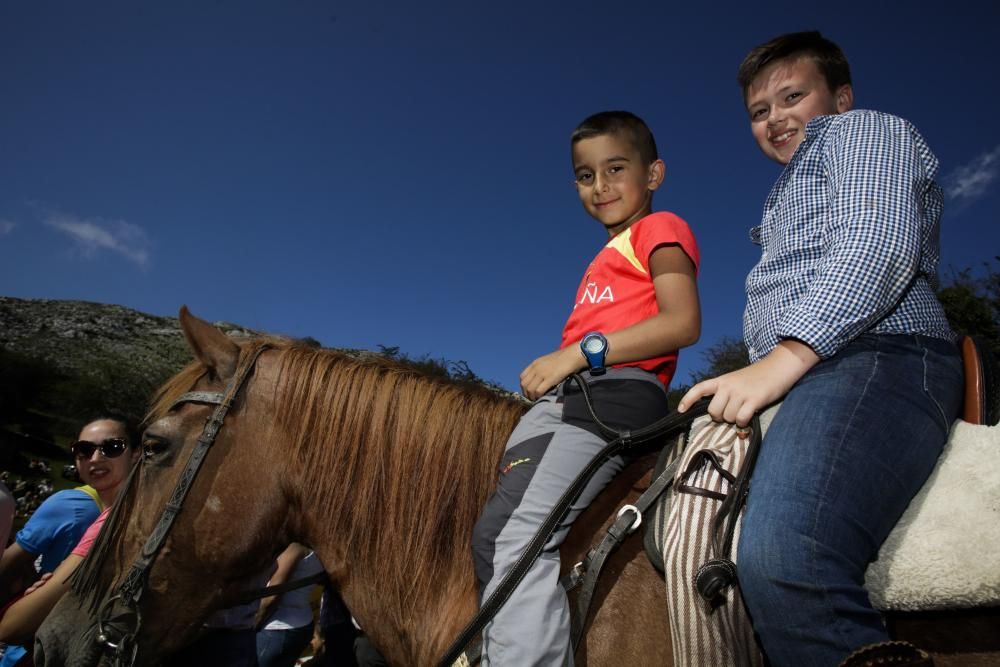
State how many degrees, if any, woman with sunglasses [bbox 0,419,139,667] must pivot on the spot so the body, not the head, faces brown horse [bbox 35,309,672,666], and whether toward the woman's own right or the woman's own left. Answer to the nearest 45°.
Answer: approximately 45° to the woman's own left

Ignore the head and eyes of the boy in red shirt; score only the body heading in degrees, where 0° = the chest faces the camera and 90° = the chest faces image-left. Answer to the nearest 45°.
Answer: approximately 45°

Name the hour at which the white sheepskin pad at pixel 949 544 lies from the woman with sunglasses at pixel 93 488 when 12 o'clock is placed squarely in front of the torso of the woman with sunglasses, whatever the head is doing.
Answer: The white sheepskin pad is roughly at 10 o'clock from the woman with sunglasses.

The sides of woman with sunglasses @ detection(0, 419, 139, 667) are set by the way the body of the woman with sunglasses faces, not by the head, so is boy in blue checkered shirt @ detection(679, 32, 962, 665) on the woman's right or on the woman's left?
on the woman's left

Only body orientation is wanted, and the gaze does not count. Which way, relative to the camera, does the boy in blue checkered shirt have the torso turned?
to the viewer's left

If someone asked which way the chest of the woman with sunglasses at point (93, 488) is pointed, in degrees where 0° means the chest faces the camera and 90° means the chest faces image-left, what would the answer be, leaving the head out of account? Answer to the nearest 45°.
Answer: approximately 45°
